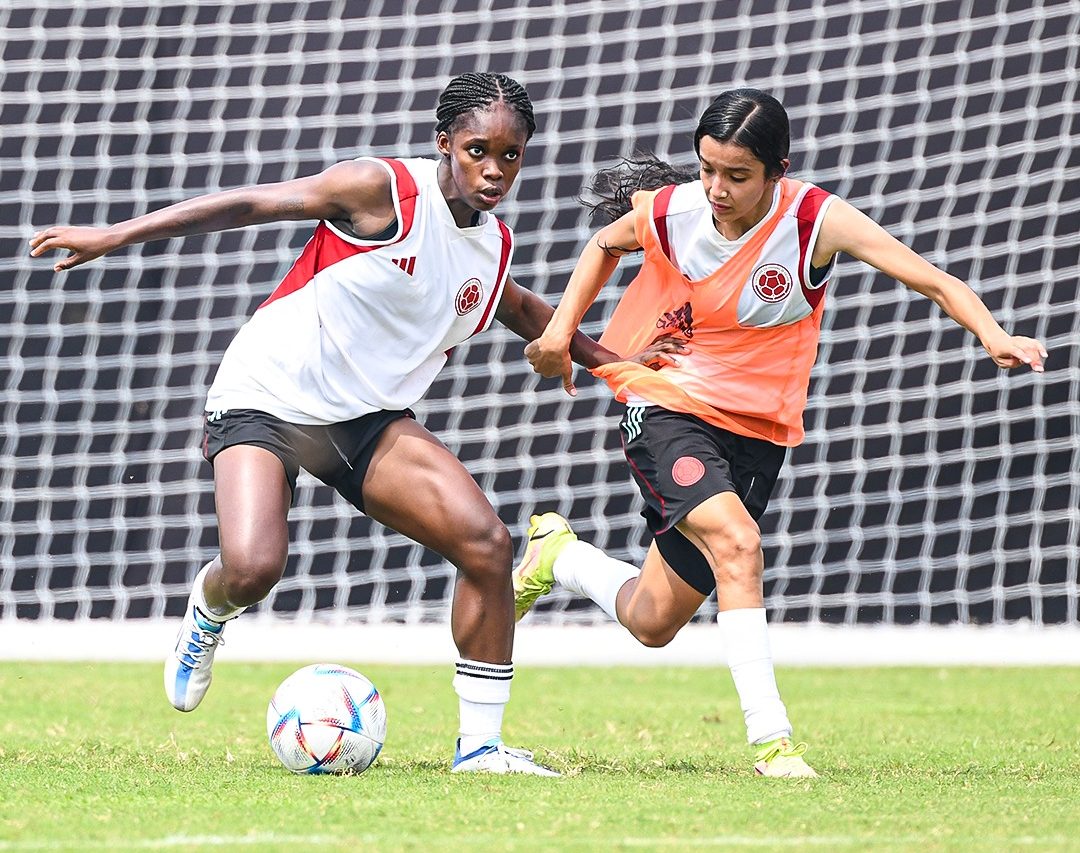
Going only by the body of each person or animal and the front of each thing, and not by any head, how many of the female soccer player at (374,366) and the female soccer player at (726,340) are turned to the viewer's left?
0

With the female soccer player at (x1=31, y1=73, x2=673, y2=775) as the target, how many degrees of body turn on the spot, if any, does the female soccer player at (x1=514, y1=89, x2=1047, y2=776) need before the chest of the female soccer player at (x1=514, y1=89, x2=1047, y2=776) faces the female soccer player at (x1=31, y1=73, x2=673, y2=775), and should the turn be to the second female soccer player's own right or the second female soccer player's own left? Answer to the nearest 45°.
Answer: approximately 90° to the second female soccer player's own right

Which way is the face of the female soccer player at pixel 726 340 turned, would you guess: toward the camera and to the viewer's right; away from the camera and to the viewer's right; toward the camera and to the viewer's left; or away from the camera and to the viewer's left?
toward the camera and to the viewer's left

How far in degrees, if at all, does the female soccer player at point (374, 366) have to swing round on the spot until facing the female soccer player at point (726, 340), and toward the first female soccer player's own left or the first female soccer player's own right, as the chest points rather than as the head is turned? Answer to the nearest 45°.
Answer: approximately 45° to the first female soccer player's own left

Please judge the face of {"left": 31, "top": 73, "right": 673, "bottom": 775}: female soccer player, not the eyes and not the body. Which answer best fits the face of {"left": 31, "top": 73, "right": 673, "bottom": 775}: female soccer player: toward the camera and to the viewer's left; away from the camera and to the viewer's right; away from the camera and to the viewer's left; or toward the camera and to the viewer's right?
toward the camera and to the viewer's right

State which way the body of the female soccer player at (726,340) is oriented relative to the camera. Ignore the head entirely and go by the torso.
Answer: toward the camera

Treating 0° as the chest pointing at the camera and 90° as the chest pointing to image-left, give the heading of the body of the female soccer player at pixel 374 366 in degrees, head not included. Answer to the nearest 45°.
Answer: approximately 315°
